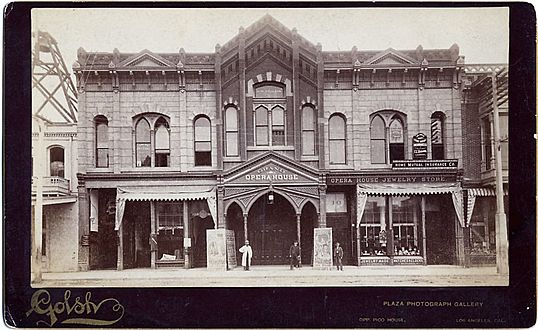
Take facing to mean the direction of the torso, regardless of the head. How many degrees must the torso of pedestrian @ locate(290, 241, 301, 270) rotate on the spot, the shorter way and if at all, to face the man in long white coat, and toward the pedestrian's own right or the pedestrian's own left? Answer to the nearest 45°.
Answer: approximately 90° to the pedestrian's own right

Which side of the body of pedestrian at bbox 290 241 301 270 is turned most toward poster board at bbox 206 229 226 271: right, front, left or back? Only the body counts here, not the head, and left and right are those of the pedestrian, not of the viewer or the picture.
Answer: right

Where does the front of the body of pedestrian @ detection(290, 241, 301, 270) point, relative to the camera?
toward the camera

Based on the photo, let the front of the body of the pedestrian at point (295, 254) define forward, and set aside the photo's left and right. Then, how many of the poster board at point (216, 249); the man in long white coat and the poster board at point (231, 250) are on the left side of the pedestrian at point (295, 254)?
0

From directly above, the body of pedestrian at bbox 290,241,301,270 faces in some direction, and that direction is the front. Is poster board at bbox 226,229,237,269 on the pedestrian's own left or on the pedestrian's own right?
on the pedestrian's own right
